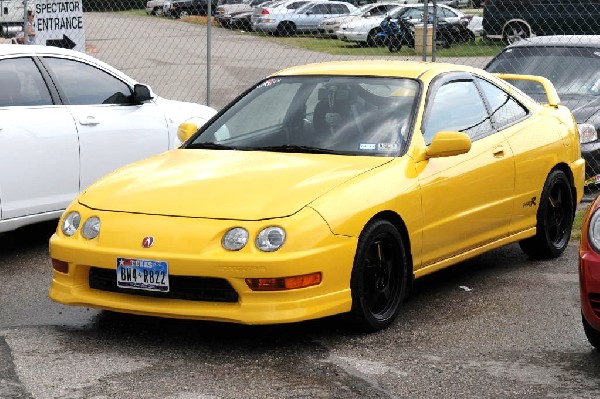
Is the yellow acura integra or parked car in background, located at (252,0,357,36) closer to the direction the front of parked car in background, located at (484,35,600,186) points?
the yellow acura integra

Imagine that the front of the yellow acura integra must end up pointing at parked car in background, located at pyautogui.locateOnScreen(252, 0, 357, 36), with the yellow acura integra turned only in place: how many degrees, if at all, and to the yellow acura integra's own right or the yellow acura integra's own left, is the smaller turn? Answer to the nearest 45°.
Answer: approximately 135° to the yellow acura integra's own right

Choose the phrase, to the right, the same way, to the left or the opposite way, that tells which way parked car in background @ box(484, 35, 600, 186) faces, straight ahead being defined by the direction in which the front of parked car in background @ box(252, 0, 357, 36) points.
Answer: to the left

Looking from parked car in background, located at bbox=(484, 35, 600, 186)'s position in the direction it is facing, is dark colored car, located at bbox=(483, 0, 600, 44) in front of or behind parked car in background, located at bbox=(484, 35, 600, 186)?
behind

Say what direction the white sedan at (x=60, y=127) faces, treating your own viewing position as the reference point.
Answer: facing away from the viewer and to the right of the viewer

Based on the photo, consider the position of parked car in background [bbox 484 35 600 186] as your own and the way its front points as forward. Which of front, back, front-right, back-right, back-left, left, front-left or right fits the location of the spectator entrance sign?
back-right
